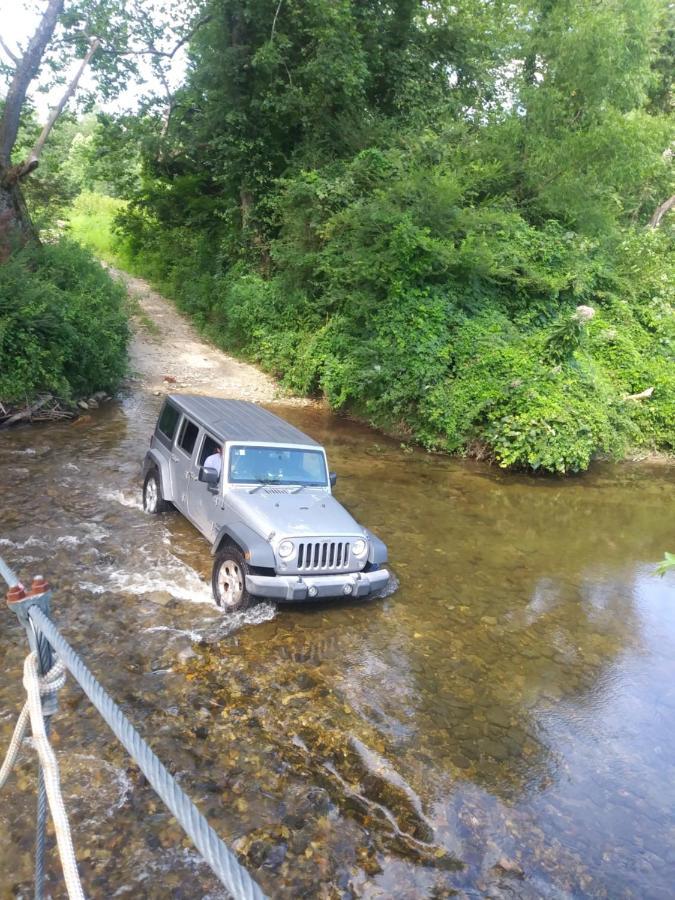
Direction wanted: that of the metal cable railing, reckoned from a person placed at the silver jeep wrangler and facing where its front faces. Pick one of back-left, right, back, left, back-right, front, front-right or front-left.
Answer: front-right

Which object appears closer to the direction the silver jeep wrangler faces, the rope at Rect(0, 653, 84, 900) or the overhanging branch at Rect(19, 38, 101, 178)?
the rope

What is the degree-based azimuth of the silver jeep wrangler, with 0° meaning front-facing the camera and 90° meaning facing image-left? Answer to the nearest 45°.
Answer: approximately 315°

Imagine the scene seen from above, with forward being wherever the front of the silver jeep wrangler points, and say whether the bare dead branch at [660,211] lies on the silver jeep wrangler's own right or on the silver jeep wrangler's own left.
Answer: on the silver jeep wrangler's own left

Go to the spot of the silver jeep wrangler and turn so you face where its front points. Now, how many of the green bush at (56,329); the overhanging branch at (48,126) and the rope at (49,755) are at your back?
2

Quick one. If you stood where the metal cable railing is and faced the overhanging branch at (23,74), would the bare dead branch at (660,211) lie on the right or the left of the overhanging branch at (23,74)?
right

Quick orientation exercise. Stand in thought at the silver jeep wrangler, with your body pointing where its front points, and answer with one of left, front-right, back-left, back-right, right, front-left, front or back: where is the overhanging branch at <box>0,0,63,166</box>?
back

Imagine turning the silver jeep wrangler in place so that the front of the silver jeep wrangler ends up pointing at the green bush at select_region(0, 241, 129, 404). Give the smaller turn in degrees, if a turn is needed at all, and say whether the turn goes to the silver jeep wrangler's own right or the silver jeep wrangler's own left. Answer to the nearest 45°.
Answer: approximately 180°

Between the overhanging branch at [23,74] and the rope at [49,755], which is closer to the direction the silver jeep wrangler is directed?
the rope

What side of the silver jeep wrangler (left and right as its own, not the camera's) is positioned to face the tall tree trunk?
back

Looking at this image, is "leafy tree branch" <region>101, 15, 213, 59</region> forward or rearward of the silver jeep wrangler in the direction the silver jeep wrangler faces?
rearward
